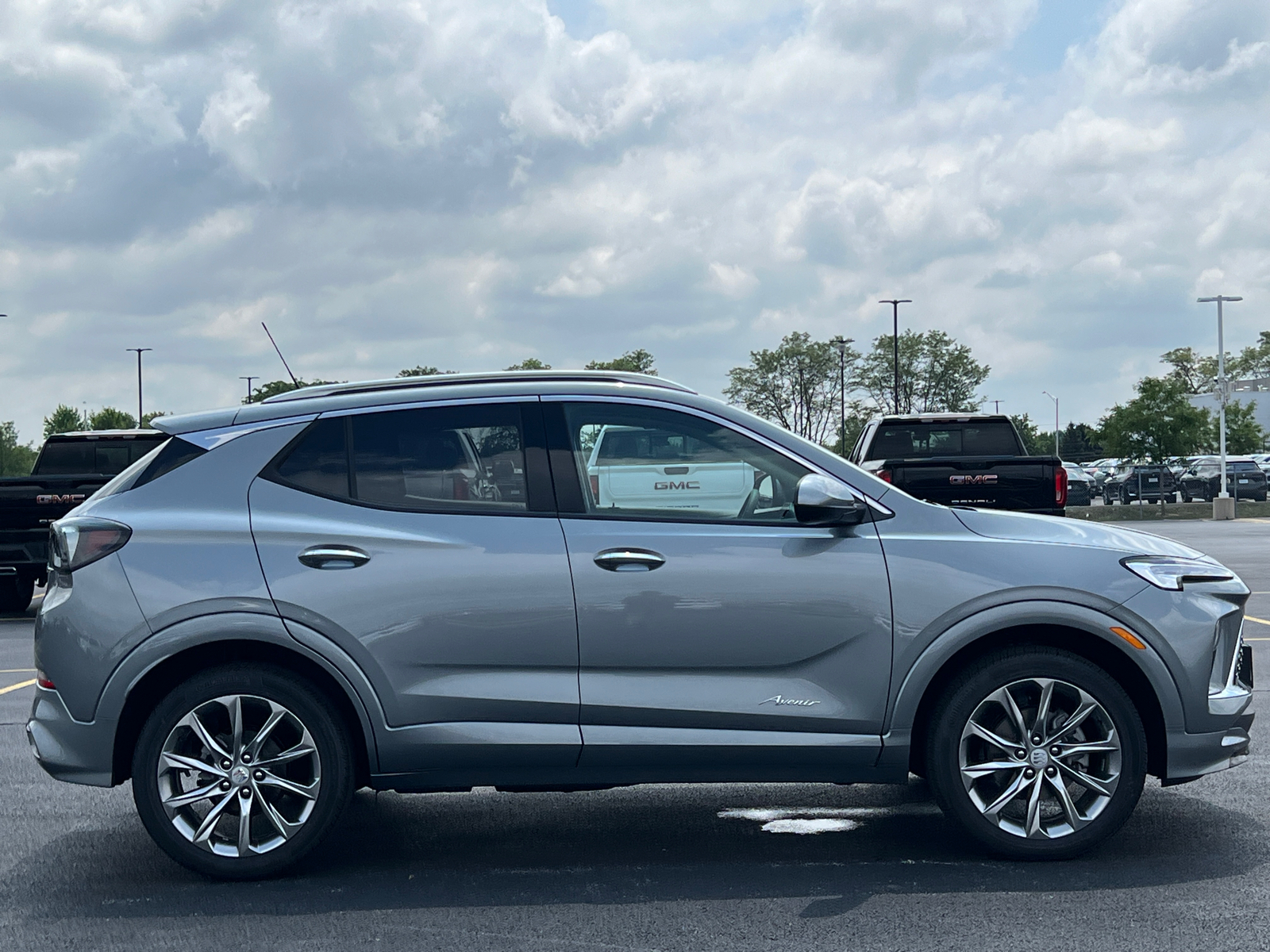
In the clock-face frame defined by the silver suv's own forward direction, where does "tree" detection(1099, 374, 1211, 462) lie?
The tree is roughly at 10 o'clock from the silver suv.

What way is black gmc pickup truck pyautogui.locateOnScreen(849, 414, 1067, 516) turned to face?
away from the camera

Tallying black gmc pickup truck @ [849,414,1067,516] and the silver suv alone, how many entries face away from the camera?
1

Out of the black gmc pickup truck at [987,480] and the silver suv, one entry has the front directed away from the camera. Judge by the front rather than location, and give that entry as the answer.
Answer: the black gmc pickup truck

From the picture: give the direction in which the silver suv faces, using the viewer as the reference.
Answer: facing to the right of the viewer

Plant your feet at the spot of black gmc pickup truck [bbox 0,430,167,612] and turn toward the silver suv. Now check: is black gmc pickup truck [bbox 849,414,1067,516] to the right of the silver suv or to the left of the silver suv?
left

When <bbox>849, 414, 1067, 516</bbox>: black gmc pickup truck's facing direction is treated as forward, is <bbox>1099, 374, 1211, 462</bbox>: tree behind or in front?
in front

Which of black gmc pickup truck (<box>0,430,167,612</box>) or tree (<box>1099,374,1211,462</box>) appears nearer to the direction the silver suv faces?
the tree

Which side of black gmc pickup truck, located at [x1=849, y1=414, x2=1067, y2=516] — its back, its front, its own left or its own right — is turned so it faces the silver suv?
back

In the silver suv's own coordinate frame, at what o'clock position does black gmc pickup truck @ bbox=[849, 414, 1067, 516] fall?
The black gmc pickup truck is roughly at 10 o'clock from the silver suv.

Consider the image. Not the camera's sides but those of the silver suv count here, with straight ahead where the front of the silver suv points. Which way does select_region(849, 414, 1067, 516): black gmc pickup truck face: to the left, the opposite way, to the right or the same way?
to the left

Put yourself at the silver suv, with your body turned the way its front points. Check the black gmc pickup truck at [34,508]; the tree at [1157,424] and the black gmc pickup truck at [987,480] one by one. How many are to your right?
0

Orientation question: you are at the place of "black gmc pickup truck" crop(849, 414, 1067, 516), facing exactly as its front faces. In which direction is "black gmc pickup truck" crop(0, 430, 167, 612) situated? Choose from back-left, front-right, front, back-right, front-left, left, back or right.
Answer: left

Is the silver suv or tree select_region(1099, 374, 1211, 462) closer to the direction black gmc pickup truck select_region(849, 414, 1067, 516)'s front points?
the tree

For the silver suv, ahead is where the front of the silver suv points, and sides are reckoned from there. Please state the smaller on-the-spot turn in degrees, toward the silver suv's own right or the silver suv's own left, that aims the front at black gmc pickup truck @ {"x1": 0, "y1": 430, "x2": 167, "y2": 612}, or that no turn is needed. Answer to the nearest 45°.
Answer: approximately 135° to the silver suv's own left
